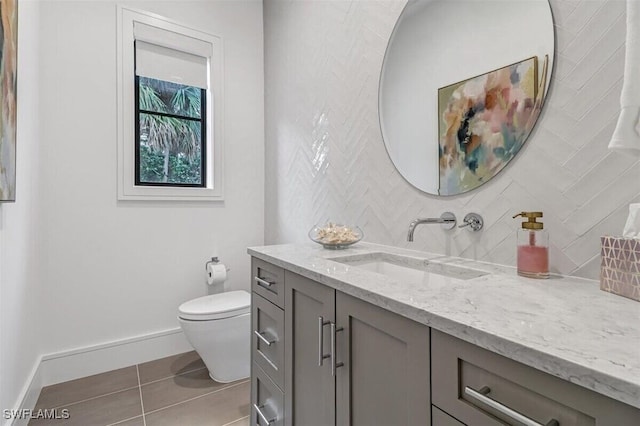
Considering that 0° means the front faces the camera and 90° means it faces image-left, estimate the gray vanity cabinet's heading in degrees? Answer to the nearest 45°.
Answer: approximately 45°

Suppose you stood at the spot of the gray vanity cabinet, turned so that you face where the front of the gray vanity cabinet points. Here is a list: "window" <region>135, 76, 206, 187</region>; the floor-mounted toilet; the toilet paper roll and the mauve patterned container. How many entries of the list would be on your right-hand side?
3

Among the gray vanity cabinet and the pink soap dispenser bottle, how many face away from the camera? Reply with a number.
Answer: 0

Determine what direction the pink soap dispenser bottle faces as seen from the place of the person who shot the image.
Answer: facing to the left of the viewer

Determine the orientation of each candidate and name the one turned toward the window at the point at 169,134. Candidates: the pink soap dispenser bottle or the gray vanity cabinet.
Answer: the pink soap dispenser bottle

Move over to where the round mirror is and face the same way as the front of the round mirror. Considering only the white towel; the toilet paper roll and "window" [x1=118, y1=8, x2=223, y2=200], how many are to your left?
1

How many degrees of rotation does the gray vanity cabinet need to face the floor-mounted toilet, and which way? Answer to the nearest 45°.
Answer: approximately 90° to its right

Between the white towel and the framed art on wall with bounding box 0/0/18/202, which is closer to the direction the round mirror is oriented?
the framed art on wall

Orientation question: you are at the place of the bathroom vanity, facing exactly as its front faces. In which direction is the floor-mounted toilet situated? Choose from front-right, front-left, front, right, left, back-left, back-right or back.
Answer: right
